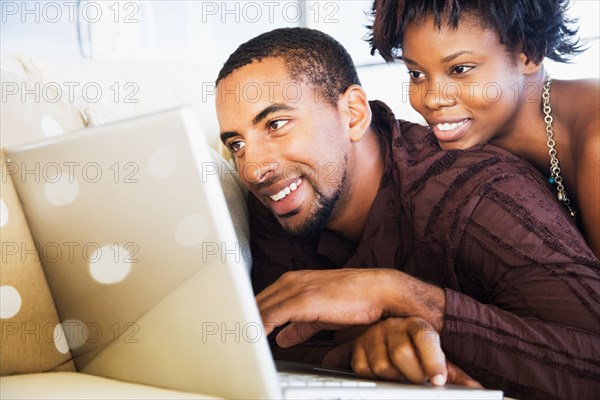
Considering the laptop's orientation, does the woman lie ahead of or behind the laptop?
ahead

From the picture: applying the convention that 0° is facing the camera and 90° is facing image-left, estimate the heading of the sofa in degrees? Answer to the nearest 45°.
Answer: approximately 0°

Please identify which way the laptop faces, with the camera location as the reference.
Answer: facing away from the viewer and to the right of the viewer
